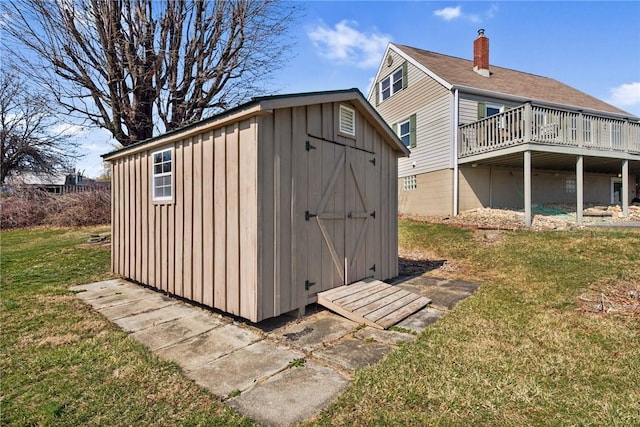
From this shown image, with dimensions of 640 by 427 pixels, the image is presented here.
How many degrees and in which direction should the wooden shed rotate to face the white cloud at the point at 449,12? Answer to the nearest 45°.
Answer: approximately 90° to its left

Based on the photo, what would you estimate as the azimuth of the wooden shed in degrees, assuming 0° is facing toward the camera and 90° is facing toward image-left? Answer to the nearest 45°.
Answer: approximately 315°

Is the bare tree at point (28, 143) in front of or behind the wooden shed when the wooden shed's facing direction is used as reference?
behind

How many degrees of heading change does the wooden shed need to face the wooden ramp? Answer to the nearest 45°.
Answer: approximately 45° to its left

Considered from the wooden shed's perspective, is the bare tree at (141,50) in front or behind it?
behind

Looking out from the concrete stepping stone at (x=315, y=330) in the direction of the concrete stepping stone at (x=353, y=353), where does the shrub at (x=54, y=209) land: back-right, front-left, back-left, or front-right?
back-right

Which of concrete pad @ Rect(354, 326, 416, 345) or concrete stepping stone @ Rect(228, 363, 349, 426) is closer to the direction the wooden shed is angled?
the concrete pad

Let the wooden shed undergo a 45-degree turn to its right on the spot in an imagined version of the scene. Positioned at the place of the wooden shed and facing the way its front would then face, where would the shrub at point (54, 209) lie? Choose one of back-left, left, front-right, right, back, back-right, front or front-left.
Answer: back-right

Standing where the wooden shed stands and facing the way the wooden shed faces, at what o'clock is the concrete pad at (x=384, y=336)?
The concrete pad is roughly at 12 o'clock from the wooden shed.
